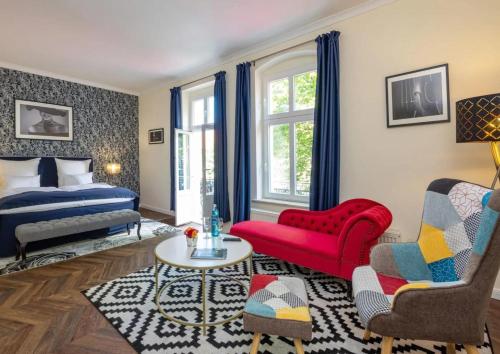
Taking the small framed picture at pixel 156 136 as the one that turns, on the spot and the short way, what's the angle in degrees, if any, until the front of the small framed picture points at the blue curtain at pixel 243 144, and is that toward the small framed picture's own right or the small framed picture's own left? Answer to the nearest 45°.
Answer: approximately 90° to the small framed picture's own left

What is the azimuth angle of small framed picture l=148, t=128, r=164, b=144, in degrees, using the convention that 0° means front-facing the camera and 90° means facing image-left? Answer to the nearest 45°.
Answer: approximately 45°

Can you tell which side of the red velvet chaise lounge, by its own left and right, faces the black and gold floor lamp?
left

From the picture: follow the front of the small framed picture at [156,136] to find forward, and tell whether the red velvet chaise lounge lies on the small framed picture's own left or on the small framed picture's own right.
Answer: on the small framed picture's own left

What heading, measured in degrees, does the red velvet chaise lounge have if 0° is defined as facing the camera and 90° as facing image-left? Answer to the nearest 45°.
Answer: approximately 45°

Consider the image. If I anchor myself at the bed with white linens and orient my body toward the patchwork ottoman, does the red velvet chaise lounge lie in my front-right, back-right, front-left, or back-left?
front-left

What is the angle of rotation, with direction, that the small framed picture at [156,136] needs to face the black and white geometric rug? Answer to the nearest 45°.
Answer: approximately 45° to its left

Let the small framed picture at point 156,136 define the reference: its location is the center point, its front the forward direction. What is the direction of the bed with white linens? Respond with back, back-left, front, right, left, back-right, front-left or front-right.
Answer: front

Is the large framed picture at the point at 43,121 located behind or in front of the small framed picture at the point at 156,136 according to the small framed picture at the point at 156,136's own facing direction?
in front

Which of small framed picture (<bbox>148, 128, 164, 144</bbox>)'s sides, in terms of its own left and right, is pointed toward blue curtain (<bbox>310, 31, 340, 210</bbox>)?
left

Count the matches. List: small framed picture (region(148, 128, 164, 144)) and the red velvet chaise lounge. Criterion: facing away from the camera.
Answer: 0

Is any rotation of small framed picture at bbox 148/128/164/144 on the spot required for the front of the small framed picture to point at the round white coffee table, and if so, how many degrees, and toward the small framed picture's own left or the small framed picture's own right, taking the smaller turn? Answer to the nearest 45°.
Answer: approximately 45° to the small framed picture's own left
